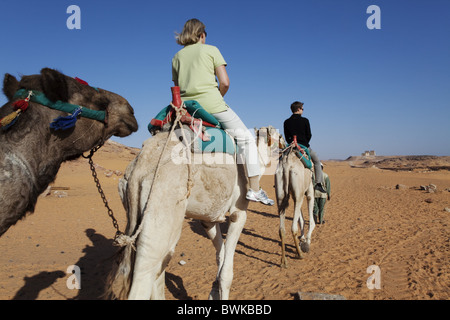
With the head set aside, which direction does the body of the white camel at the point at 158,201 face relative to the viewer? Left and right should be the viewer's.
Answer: facing away from the viewer and to the right of the viewer

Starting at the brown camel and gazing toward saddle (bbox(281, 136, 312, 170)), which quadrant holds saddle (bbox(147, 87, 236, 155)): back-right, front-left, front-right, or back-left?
front-right

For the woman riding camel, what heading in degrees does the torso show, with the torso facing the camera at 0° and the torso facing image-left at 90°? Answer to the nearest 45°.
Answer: approximately 225°

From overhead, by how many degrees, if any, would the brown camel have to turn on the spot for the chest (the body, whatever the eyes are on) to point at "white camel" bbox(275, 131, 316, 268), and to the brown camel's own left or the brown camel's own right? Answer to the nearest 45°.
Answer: approximately 45° to the brown camel's own left

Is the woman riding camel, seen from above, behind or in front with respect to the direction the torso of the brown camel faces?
in front

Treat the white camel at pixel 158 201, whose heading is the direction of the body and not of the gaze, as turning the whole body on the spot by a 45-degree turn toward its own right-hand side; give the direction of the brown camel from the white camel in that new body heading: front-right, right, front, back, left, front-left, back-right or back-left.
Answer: back

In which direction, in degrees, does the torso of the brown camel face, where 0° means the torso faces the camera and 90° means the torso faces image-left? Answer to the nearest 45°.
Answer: approximately 270°

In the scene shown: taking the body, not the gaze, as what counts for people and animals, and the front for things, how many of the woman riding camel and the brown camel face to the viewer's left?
0
